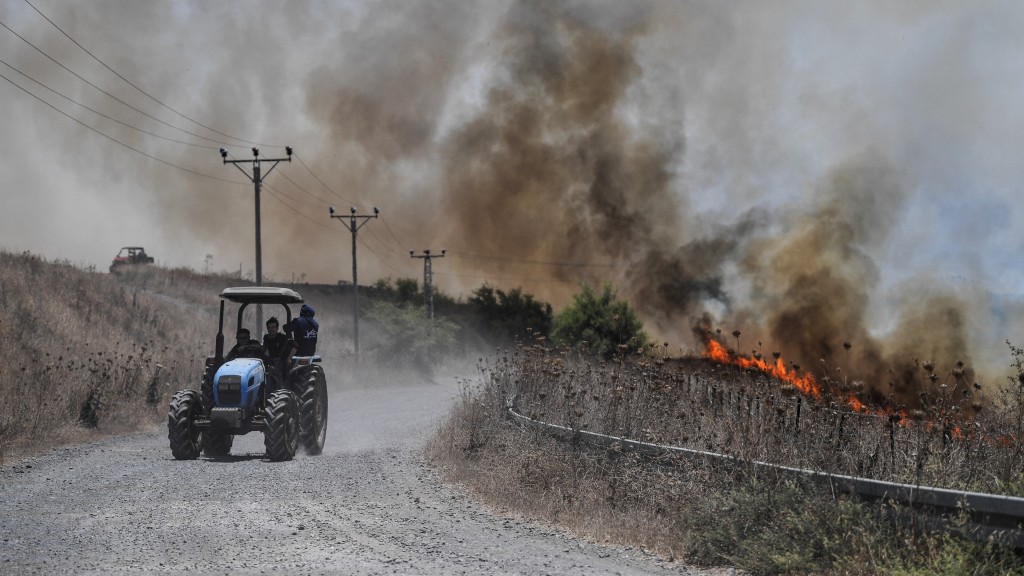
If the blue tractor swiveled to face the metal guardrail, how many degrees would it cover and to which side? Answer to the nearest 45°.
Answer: approximately 90° to its left

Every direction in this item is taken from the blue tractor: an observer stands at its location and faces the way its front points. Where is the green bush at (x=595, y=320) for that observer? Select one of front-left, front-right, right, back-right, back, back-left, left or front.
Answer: back

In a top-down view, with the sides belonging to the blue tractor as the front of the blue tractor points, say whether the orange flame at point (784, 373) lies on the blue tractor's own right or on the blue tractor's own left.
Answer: on the blue tractor's own left
